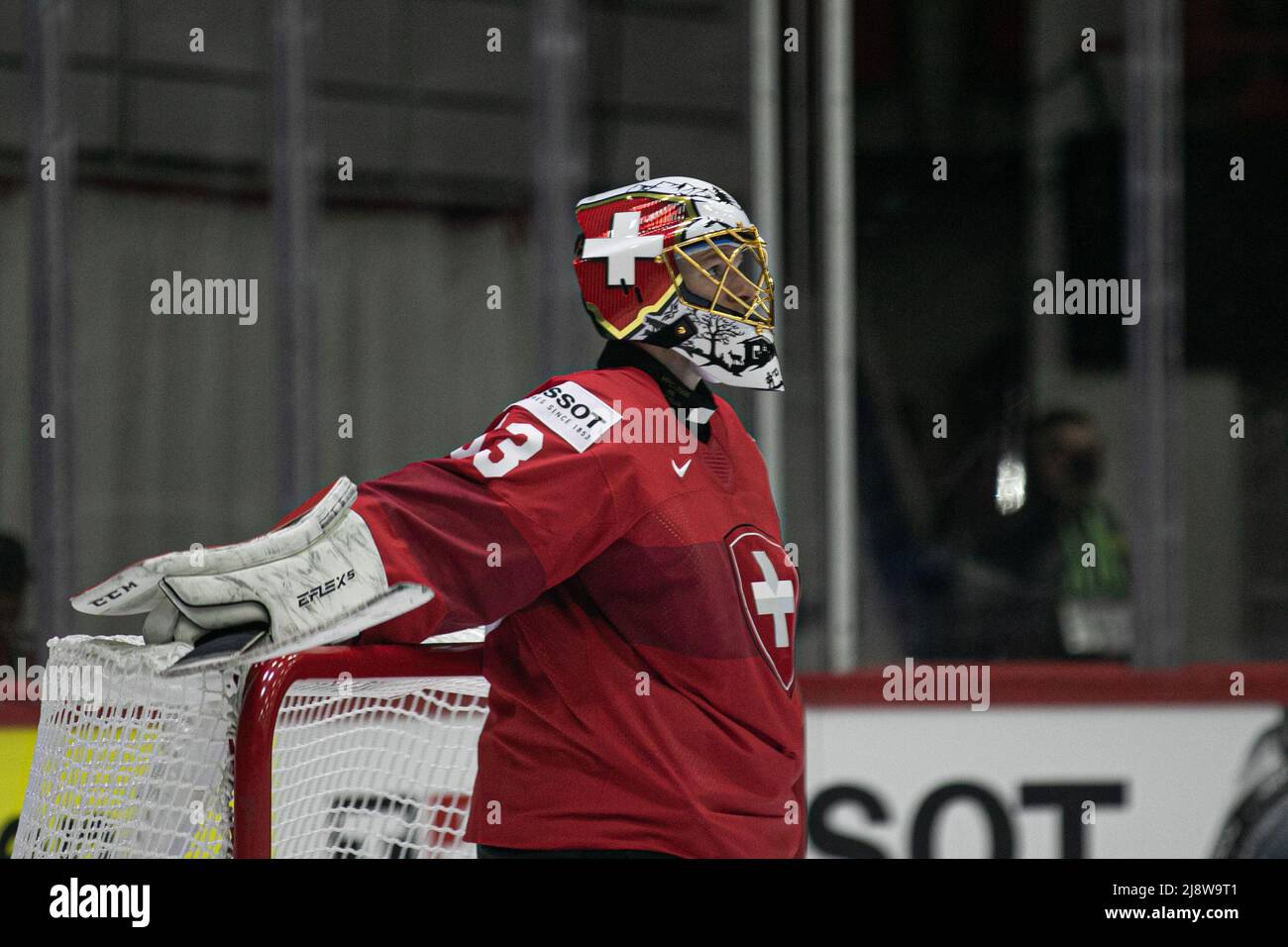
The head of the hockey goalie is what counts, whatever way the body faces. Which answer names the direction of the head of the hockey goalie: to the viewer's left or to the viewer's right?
to the viewer's right

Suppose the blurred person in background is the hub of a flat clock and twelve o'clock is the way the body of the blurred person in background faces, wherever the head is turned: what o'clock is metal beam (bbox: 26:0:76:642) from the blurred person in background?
The metal beam is roughly at 4 o'clock from the blurred person in background.

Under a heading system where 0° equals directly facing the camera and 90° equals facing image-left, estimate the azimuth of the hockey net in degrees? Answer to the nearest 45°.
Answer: approximately 315°

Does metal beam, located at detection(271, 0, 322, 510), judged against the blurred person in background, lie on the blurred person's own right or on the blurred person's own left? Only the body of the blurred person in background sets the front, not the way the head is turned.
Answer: on the blurred person's own right

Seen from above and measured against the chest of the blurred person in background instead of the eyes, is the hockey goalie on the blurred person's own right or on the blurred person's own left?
on the blurred person's own right

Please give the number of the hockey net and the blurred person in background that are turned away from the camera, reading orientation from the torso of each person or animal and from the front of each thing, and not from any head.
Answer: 0

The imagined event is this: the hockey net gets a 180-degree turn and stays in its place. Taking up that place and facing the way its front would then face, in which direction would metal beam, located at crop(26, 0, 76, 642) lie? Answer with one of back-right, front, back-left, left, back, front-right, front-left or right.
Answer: front-right

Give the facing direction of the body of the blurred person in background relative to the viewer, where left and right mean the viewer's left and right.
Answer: facing the viewer and to the right of the viewer

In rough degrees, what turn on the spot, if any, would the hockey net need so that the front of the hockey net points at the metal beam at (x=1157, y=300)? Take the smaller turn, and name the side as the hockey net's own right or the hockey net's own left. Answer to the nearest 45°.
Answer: approximately 90° to the hockey net's own left
